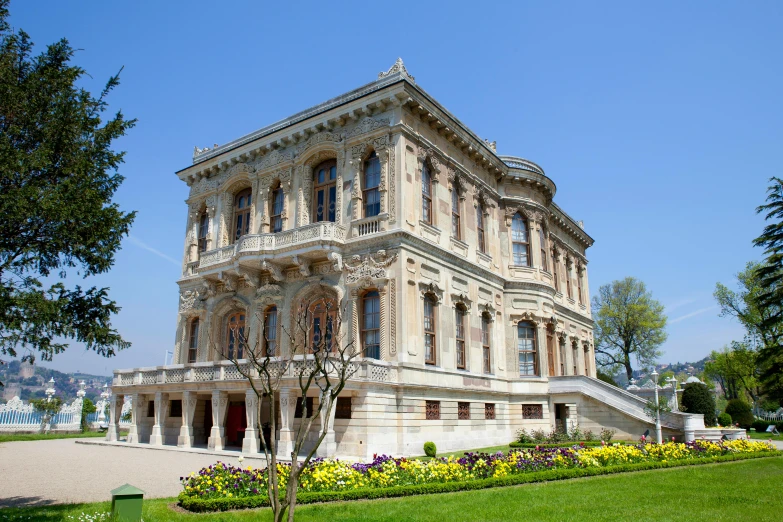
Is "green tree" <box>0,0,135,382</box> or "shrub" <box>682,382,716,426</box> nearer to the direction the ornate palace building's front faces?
the green tree

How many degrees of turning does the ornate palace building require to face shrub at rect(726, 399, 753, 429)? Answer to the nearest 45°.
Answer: approximately 180°

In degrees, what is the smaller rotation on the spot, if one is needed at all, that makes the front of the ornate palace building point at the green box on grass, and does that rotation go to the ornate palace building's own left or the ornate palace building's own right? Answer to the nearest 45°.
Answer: approximately 45° to the ornate palace building's own left

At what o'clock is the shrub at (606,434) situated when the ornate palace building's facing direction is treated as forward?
The shrub is roughly at 7 o'clock from the ornate palace building.

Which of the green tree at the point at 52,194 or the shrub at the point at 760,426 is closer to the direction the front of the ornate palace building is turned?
the green tree

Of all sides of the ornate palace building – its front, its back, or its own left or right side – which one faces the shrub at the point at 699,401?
back

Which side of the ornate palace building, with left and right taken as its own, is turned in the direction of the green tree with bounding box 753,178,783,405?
back

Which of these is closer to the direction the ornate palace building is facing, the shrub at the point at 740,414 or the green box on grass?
the green box on grass

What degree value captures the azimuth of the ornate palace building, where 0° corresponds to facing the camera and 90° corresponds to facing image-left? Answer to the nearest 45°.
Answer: approximately 45°
